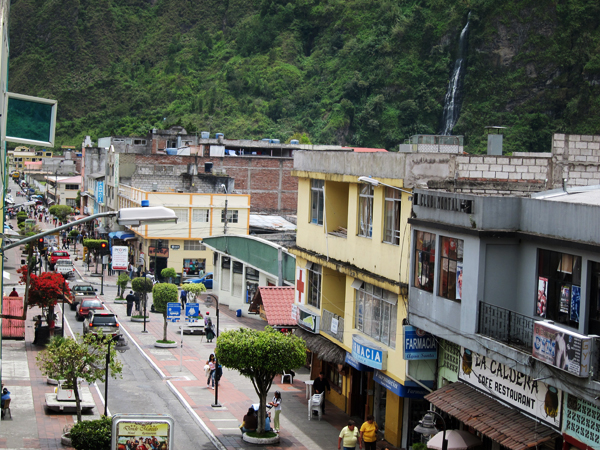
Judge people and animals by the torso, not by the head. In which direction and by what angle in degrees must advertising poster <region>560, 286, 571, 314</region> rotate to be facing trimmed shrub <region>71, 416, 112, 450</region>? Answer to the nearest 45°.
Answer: approximately 45° to its right

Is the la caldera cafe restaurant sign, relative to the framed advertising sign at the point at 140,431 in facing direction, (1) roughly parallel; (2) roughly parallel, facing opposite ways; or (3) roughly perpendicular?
roughly perpendicular

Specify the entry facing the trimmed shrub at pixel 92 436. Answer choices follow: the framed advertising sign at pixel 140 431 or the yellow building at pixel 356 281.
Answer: the yellow building

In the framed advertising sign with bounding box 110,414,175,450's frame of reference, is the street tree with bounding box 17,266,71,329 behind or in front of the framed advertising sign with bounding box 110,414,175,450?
behind

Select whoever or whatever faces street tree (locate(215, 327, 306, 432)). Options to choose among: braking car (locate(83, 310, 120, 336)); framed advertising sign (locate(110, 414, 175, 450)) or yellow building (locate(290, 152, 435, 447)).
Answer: the yellow building

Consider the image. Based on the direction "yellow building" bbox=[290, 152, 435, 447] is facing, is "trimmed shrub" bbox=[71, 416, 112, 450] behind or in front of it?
in front

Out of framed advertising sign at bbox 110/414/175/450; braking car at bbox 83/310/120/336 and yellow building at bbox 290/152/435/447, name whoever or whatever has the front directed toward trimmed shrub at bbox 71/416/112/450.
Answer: the yellow building

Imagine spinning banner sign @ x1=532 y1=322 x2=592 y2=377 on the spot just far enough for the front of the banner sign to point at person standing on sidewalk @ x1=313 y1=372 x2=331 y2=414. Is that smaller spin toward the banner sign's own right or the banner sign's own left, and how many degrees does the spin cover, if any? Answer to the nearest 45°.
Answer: approximately 90° to the banner sign's own right

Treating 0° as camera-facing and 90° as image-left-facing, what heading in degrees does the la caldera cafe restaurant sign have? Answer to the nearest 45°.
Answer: approximately 45°

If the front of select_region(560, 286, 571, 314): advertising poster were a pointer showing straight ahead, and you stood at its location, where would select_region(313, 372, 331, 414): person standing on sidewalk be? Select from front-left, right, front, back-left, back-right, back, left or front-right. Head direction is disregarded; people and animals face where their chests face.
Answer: right

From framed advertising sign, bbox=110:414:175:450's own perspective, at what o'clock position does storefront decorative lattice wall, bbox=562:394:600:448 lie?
The storefront decorative lattice wall is roughly at 10 o'clock from the framed advertising sign.

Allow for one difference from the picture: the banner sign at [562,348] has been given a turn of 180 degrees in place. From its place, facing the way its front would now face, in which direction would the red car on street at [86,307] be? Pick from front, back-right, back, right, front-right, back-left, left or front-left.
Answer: left
